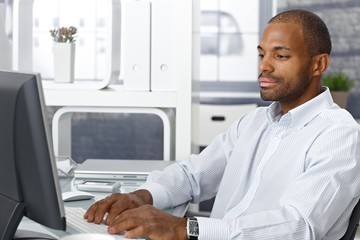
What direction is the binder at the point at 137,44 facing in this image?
toward the camera

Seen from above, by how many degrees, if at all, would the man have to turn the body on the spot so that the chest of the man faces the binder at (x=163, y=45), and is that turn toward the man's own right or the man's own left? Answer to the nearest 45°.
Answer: approximately 90° to the man's own right

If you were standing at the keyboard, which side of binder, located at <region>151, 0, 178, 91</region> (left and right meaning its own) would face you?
front

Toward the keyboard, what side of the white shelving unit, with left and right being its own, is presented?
front

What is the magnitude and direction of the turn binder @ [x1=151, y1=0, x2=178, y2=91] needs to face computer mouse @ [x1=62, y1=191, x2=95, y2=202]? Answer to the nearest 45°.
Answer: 0° — it already faces it

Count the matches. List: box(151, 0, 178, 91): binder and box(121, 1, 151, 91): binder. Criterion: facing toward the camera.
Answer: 2

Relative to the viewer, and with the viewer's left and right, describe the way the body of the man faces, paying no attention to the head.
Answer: facing the viewer and to the left of the viewer

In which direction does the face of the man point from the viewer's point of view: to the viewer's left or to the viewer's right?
to the viewer's left

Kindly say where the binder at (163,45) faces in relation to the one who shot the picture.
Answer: facing the viewer
